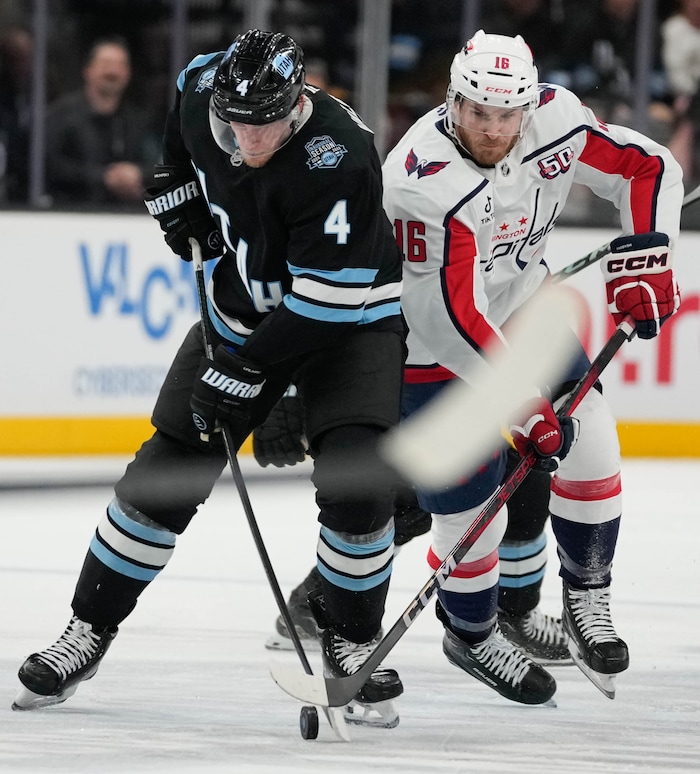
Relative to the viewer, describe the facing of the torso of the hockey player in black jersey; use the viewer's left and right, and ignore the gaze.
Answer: facing the viewer and to the left of the viewer

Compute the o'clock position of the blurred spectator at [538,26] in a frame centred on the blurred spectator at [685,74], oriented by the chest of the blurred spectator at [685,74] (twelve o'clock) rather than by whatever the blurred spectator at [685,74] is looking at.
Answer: the blurred spectator at [538,26] is roughly at 2 o'clock from the blurred spectator at [685,74].

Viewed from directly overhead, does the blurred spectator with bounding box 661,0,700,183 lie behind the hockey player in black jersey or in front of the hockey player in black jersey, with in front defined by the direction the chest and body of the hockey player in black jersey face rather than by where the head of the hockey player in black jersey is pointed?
behind

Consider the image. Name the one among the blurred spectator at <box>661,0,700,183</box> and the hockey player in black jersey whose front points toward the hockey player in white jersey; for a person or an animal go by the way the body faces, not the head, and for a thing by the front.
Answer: the blurred spectator

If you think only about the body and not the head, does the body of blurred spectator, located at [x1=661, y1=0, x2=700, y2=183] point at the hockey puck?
yes

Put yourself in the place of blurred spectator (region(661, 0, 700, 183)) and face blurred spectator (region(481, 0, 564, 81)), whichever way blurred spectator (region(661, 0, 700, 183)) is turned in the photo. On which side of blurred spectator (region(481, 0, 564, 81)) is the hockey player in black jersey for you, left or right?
left

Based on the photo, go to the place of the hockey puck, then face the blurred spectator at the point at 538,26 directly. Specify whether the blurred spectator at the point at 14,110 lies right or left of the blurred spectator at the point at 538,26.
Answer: left

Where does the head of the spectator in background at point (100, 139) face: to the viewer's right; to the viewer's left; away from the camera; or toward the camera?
toward the camera

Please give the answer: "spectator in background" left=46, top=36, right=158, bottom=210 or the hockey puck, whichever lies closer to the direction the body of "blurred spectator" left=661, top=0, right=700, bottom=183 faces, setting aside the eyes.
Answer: the hockey puck

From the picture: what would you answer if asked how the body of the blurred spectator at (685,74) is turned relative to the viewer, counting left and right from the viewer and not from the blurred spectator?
facing the viewer

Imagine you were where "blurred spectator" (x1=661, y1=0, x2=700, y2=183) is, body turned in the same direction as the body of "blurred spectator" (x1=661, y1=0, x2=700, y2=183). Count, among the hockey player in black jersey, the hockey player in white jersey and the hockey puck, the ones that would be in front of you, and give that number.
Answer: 3
